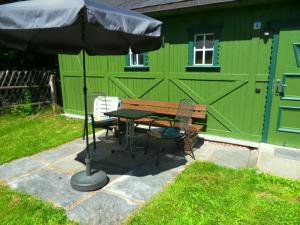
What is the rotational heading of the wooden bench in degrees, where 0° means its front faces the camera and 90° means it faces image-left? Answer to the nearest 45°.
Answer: approximately 0°

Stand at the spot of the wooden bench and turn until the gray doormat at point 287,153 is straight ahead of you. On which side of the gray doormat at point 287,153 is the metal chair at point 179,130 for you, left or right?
right

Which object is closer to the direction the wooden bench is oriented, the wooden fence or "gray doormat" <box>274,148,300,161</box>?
the gray doormat

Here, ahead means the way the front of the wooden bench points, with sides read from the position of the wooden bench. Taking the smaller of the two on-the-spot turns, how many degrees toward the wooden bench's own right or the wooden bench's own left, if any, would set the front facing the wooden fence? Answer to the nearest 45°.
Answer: approximately 135° to the wooden bench's own right

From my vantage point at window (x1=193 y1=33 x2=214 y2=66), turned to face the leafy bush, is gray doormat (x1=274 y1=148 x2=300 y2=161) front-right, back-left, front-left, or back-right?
back-left

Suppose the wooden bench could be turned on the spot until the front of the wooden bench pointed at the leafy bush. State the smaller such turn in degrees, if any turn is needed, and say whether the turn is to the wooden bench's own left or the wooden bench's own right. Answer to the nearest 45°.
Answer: approximately 90° to the wooden bench's own right

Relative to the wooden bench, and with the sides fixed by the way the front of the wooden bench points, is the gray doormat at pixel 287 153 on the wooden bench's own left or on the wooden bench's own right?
on the wooden bench's own left

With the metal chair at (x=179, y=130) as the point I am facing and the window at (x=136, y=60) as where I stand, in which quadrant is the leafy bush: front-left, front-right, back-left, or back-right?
back-right
